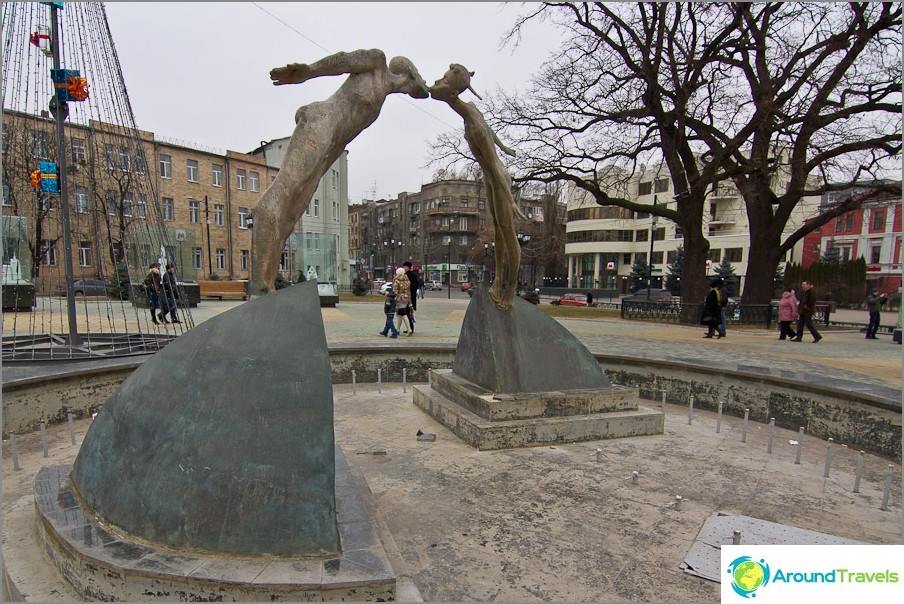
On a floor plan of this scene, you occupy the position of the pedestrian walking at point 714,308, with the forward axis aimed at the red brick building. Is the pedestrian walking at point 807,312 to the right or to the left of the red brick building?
right

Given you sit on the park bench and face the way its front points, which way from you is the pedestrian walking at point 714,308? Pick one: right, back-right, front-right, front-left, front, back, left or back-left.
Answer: front-left

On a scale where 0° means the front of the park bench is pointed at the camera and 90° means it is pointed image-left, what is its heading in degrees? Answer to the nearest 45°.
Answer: approximately 0°

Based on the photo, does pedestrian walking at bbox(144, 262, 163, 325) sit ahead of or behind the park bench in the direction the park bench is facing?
ahead

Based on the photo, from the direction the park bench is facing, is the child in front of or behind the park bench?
in front

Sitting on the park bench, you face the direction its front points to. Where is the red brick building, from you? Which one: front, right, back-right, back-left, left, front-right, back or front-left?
left

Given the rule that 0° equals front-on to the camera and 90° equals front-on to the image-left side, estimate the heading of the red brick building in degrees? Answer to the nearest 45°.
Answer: approximately 45°

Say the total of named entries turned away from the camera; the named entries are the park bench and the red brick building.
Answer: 0

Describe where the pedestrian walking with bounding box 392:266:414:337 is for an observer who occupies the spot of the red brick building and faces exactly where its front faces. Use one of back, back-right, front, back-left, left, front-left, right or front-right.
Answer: front-left

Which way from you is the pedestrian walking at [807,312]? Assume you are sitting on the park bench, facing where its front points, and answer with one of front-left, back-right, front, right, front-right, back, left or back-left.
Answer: front-left

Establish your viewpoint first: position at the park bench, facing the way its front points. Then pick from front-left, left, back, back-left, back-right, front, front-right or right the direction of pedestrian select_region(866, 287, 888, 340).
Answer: front-left
